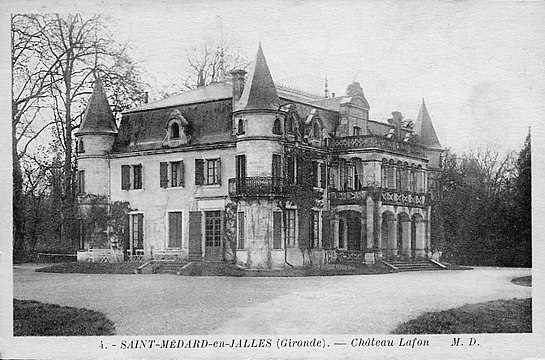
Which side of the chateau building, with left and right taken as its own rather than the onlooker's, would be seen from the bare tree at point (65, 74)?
right

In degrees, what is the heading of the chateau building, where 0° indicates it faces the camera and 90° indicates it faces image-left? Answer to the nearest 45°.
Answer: approximately 315°
